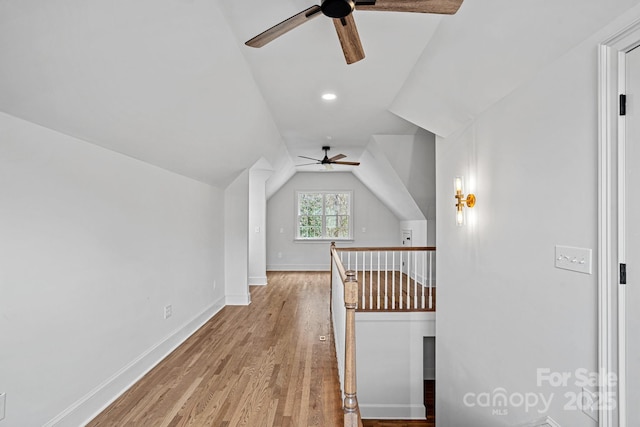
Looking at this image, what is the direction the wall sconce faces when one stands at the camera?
facing the viewer and to the left of the viewer

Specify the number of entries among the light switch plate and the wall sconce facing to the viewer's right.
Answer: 0

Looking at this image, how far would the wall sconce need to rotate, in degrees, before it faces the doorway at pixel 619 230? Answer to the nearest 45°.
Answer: approximately 45° to its left

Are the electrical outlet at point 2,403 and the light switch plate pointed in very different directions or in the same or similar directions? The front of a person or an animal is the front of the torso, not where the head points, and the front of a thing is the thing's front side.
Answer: very different directions

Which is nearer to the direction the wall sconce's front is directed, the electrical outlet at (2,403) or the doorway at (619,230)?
the electrical outlet

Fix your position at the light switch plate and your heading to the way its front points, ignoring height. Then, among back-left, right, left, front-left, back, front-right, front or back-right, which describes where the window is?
right

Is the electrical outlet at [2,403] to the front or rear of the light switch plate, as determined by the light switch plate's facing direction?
to the front

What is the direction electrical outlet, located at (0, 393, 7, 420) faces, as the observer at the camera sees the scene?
facing the viewer and to the right of the viewer

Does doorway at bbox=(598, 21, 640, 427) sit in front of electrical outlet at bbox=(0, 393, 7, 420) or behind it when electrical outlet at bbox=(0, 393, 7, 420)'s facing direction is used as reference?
in front

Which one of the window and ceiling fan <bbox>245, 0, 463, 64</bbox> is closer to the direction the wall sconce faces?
the ceiling fan

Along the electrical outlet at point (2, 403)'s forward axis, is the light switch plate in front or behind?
in front

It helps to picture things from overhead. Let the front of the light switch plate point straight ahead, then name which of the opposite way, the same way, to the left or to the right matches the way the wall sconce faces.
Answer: the same way
